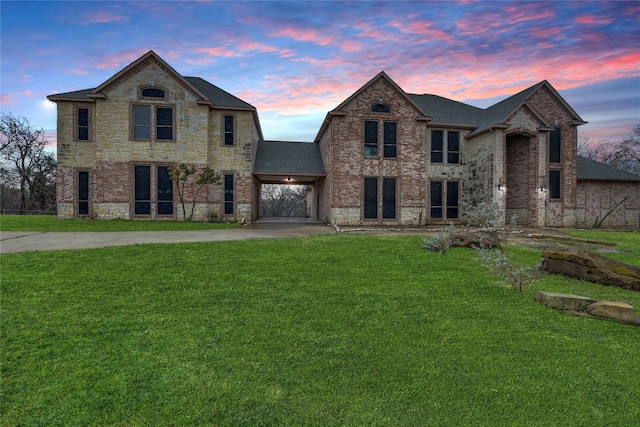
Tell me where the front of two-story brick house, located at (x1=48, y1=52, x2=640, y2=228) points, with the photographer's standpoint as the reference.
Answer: facing the viewer

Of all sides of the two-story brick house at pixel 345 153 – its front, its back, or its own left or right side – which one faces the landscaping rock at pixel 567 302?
front

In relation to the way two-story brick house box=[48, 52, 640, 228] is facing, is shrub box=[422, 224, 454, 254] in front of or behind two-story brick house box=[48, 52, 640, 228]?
in front

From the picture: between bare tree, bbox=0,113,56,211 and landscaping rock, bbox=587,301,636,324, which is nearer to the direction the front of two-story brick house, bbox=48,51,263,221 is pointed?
the landscaping rock

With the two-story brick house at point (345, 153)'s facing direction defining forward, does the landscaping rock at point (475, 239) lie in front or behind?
in front

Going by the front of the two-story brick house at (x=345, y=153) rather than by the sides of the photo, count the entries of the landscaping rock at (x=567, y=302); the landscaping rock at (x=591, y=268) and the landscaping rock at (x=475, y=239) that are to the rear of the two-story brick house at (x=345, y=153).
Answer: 0

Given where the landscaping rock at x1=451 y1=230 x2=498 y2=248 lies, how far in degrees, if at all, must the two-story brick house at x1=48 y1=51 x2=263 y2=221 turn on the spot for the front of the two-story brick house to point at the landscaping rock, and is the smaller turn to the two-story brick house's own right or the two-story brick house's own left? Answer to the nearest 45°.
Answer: approximately 45° to the two-story brick house's own left

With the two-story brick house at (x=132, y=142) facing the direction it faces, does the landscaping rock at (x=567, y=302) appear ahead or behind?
ahead
